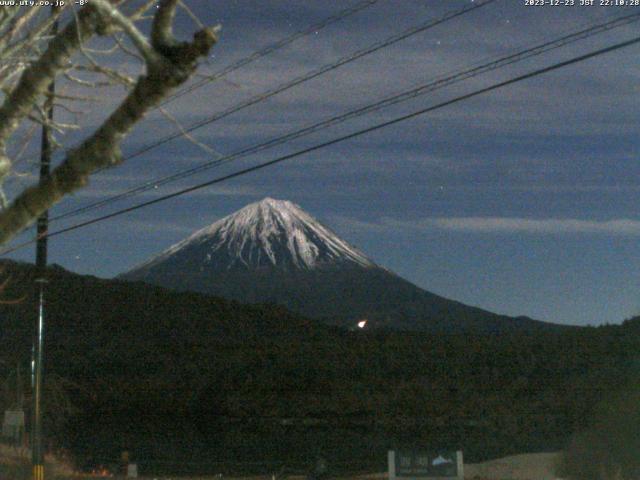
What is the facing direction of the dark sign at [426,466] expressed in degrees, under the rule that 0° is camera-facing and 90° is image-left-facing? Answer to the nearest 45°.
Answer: approximately 0°
